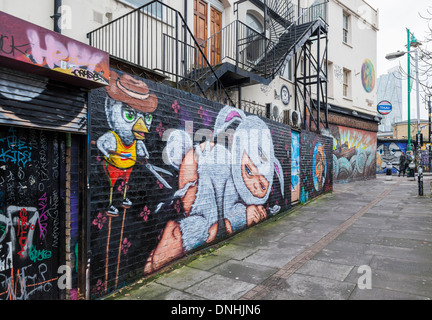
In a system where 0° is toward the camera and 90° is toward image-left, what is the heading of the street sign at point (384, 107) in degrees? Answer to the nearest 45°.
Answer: approximately 0°

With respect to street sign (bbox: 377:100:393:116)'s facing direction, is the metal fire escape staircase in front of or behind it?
in front

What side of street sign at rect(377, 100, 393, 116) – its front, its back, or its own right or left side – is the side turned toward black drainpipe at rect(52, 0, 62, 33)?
front
